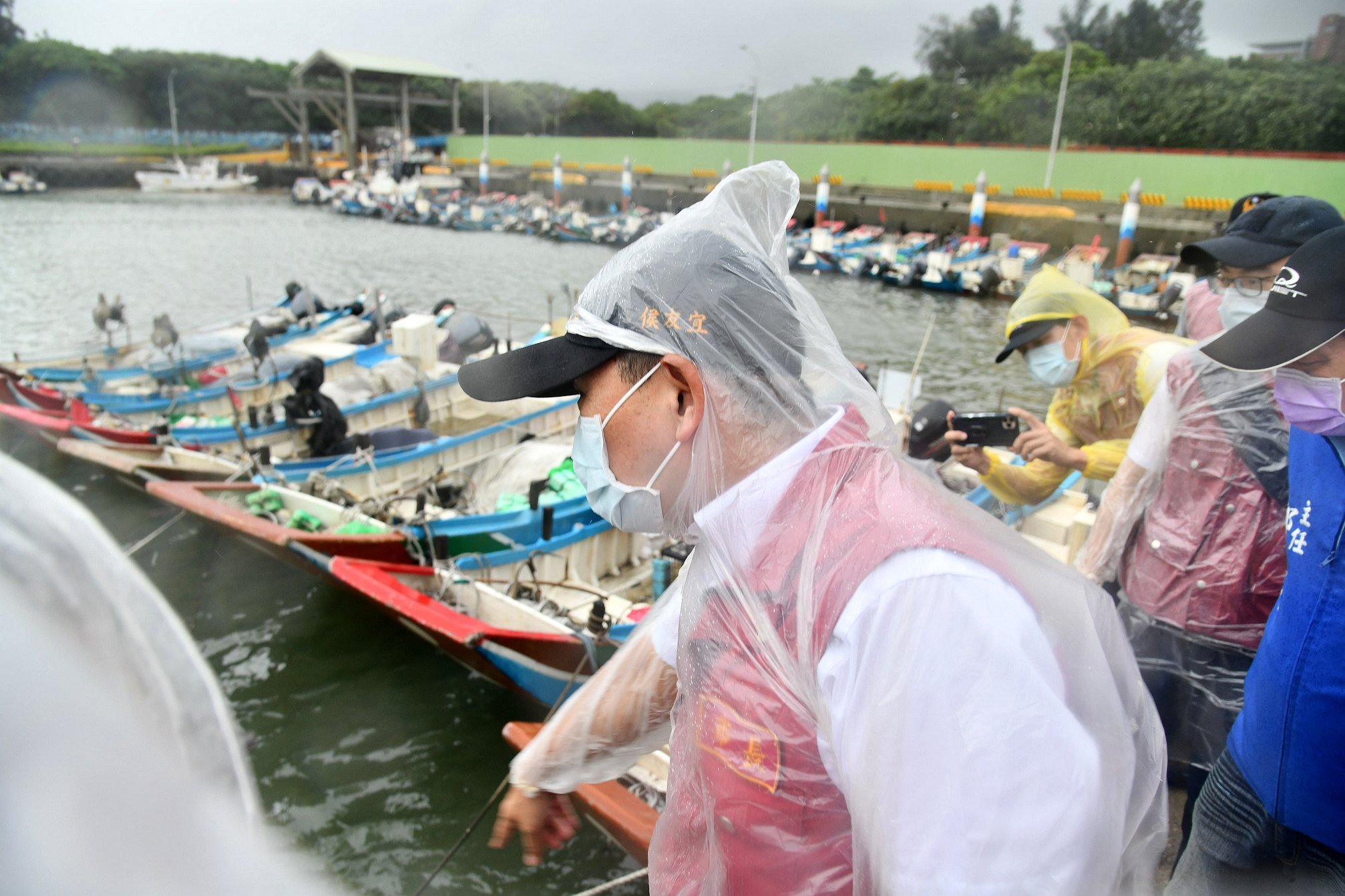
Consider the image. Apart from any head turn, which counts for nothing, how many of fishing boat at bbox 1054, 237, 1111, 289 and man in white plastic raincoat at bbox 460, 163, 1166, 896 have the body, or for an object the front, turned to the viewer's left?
1

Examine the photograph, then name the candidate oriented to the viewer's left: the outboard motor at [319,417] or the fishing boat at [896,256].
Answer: the outboard motor

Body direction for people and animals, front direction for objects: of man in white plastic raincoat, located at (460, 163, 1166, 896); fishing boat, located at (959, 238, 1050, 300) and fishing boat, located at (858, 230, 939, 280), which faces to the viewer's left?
the man in white plastic raincoat

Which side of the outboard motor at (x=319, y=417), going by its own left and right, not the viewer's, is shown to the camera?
left

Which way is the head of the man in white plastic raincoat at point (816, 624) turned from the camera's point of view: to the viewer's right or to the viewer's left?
to the viewer's left

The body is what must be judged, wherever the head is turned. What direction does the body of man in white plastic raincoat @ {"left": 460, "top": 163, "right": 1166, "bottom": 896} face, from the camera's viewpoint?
to the viewer's left
